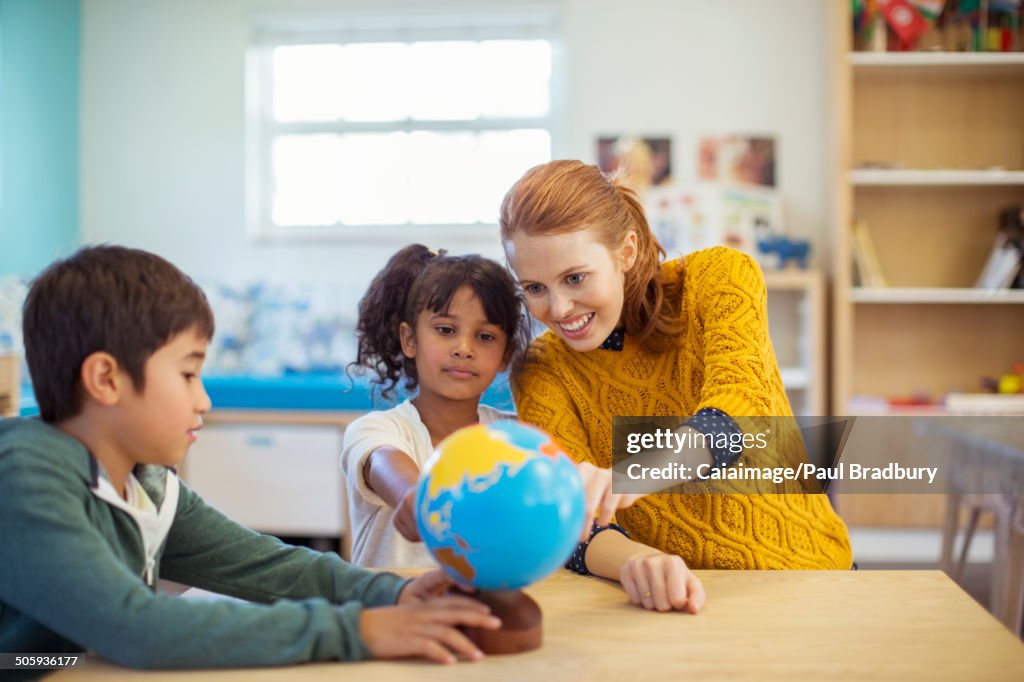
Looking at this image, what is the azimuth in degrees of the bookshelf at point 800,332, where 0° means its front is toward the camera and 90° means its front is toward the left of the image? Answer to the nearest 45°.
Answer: approximately 0°

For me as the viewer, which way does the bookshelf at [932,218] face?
facing the viewer

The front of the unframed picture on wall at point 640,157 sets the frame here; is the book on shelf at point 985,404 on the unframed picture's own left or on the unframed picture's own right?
on the unframed picture's own left

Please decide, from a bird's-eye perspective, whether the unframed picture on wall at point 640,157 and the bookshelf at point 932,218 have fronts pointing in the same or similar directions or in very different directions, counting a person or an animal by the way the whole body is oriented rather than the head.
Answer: same or similar directions

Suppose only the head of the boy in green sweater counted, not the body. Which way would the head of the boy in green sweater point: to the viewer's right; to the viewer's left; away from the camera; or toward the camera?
to the viewer's right

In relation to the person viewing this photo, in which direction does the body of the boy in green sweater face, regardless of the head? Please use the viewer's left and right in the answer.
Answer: facing to the right of the viewer

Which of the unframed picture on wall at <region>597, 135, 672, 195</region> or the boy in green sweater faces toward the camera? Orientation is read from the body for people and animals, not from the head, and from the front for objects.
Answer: the unframed picture on wall

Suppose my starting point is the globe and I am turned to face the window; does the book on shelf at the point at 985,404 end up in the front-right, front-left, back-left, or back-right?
front-right

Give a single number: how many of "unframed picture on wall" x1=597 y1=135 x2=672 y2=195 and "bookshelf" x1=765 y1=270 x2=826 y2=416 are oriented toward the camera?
2

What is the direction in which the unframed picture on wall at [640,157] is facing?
toward the camera
